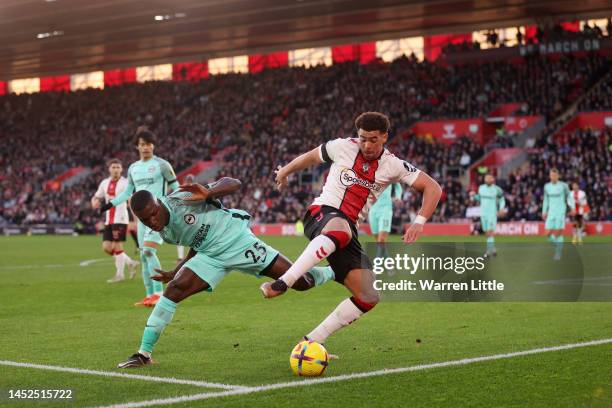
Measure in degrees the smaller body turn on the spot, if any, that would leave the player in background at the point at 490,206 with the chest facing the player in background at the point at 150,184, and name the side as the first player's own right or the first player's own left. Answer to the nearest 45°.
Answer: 0° — they already face them

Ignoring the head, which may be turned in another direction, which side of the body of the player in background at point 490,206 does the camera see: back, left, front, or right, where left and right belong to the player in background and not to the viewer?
front

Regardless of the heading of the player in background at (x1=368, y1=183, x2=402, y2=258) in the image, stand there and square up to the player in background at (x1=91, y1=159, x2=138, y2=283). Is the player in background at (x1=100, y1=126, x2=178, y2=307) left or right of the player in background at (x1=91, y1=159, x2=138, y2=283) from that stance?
left

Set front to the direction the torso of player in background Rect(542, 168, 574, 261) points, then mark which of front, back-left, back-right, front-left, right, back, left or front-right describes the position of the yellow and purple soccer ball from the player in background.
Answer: front

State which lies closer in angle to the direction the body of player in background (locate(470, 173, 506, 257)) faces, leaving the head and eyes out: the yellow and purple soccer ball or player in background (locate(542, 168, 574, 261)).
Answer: the yellow and purple soccer ball

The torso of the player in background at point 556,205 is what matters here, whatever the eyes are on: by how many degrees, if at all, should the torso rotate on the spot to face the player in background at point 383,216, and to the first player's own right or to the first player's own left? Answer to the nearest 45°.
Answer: approximately 45° to the first player's own right

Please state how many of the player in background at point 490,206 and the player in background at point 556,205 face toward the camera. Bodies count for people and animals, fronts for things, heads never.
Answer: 2

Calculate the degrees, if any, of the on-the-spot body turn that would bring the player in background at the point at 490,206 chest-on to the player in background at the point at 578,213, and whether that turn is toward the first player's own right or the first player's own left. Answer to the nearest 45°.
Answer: approximately 135° to the first player's own left

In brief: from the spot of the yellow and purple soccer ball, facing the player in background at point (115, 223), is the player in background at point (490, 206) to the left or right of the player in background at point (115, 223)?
right

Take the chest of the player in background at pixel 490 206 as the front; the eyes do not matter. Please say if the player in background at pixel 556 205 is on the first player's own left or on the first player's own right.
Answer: on the first player's own left

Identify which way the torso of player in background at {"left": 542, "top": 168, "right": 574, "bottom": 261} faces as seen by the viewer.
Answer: toward the camera

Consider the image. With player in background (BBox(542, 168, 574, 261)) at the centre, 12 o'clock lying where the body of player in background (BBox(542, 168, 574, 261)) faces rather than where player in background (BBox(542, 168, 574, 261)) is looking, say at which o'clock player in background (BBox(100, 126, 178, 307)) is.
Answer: player in background (BBox(100, 126, 178, 307)) is roughly at 1 o'clock from player in background (BBox(542, 168, 574, 261)).
